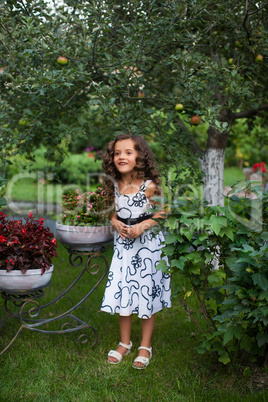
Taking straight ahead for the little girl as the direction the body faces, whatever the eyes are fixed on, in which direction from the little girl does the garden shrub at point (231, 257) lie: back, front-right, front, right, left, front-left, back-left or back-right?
left

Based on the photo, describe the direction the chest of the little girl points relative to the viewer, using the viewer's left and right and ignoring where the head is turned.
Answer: facing the viewer and to the left of the viewer

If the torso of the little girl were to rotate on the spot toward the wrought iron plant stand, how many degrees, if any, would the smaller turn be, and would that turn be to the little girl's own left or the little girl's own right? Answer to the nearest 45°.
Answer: approximately 45° to the little girl's own right
